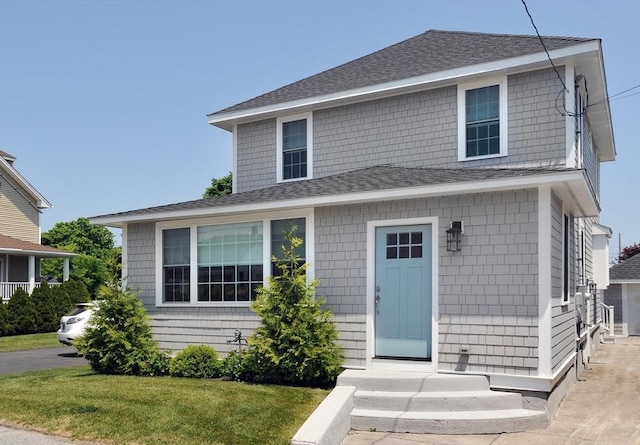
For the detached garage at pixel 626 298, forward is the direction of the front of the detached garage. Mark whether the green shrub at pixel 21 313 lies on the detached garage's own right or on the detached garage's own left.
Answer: on the detached garage's own right

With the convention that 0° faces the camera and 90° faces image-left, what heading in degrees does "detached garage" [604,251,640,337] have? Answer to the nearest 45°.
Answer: approximately 0°

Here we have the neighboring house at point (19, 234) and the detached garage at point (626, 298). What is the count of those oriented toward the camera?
2

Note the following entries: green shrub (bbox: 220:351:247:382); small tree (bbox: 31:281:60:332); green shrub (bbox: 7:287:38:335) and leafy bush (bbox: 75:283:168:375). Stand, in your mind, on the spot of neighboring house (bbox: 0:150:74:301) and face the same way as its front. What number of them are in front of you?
4

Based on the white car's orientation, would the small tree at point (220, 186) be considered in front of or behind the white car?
in front

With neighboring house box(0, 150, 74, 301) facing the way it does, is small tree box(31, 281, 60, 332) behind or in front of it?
in front

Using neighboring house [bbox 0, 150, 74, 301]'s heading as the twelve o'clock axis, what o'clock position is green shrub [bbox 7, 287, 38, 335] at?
The green shrub is roughly at 12 o'clock from the neighboring house.

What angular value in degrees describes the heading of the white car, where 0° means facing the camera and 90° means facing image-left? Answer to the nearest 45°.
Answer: approximately 45°
